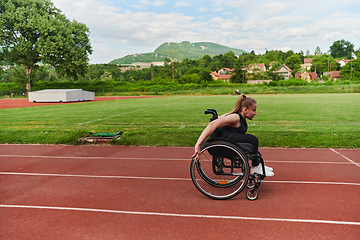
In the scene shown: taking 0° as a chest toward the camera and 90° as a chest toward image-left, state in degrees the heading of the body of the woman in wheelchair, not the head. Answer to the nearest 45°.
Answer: approximately 270°

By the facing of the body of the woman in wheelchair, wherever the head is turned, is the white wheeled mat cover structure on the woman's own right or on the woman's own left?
on the woman's own left

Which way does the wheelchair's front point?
to the viewer's right

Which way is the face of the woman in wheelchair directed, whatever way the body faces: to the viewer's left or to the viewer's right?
to the viewer's right

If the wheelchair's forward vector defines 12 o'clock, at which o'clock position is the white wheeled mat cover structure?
The white wheeled mat cover structure is roughly at 8 o'clock from the wheelchair.
